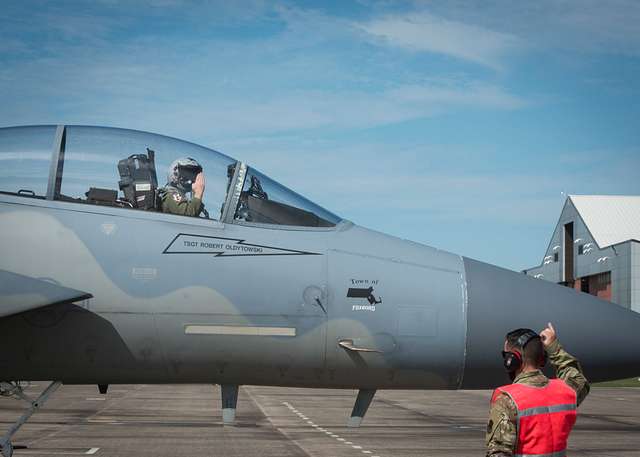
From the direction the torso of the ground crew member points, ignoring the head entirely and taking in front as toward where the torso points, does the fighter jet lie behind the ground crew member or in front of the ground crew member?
in front

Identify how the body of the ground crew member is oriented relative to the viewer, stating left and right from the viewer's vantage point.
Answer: facing away from the viewer and to the left of the viewer

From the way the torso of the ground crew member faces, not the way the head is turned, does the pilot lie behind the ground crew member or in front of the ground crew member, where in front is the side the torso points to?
in front

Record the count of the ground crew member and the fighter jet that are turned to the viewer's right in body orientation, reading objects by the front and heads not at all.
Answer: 1

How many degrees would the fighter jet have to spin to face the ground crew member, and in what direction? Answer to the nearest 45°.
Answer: approximately 45° to its right

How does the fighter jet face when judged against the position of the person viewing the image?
facing to the right of the viewer

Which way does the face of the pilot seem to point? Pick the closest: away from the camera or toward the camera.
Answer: toward the camera
